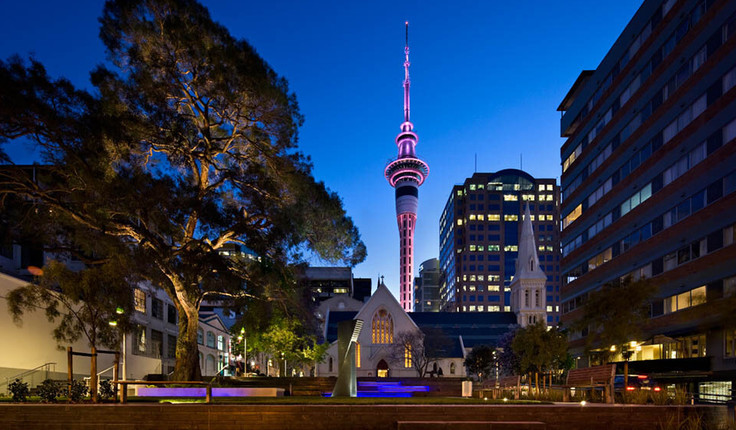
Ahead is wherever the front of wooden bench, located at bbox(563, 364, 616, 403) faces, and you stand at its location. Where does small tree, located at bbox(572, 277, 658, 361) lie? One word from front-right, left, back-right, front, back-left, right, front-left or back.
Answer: back-right

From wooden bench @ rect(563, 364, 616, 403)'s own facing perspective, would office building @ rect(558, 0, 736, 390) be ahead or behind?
behind

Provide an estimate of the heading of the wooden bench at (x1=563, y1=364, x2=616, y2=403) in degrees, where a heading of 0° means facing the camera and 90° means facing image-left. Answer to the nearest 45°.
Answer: approximately 45°

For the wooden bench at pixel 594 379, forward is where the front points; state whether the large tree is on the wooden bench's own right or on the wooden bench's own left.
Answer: on the wooden bench's own right

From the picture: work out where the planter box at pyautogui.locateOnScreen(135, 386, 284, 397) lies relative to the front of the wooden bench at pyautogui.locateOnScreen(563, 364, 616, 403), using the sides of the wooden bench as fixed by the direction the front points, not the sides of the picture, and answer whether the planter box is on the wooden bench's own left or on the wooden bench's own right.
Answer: on the wooden bench's own right
